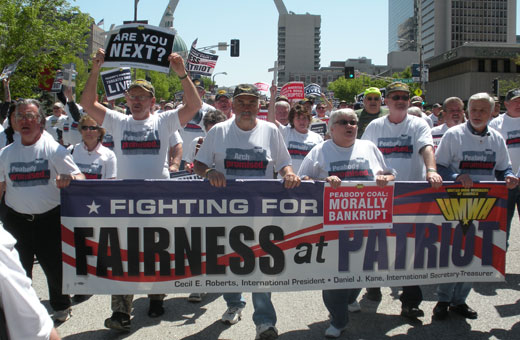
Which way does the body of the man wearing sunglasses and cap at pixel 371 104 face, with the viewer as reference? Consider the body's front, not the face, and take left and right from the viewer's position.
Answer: facing the viewer

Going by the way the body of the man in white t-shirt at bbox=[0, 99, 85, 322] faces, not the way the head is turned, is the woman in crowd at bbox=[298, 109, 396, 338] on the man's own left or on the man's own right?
on the man's own left

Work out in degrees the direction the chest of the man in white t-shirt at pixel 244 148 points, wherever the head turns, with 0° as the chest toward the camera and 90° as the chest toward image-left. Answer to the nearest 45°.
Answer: approximately 0°

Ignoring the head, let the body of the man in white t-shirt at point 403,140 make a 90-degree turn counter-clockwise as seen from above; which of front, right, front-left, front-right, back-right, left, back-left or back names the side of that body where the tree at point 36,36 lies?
back-left

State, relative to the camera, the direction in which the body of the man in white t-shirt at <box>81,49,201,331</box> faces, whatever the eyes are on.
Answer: toward the camera

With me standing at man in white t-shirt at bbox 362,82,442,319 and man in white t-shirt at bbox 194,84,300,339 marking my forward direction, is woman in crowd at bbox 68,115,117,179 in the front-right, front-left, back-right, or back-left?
front-right

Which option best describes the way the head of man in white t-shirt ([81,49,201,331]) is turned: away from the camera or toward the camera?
toward the camera

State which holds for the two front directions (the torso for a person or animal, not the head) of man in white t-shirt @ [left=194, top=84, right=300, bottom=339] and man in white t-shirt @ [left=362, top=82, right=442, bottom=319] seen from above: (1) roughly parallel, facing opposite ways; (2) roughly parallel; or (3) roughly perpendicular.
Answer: roughly parallel

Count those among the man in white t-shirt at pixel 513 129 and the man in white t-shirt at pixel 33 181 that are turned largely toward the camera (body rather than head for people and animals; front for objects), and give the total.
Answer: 2

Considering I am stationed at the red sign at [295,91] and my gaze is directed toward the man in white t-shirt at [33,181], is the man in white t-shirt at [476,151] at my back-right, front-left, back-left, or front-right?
front-left

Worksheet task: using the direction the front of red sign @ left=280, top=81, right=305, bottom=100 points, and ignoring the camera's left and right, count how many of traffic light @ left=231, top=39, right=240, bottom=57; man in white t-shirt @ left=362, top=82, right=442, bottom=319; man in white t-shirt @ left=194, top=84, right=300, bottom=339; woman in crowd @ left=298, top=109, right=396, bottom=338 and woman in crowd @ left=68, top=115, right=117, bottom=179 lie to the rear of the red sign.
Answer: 1

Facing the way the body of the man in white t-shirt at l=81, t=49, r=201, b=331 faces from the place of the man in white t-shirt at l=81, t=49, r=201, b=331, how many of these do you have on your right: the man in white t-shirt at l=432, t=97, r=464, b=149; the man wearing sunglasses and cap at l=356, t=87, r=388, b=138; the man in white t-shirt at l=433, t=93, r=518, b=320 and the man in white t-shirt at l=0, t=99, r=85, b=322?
1

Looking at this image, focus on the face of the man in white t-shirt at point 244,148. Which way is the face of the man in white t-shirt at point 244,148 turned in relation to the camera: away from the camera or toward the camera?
toward the camera

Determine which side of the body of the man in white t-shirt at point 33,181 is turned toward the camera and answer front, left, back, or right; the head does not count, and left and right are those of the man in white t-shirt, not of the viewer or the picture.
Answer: front

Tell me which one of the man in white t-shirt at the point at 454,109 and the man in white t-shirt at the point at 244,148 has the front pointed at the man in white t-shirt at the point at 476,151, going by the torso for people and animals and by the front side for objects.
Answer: the man in white t-shirt at the point at 454,109

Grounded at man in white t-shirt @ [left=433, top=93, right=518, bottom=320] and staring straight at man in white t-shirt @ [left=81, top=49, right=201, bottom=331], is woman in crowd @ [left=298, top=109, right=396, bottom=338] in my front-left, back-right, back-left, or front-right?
front-left
